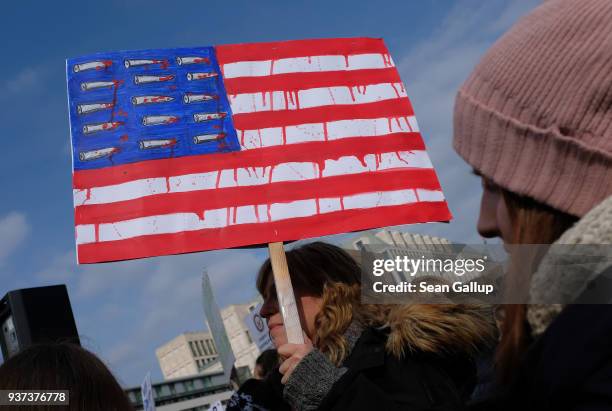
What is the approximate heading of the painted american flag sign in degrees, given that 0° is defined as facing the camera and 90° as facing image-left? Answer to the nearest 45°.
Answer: approximately 0°

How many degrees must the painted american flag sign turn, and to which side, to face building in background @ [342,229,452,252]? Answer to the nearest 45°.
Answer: approximately 135° to its left

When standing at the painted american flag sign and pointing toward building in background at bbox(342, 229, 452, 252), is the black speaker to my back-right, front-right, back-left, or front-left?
front-left

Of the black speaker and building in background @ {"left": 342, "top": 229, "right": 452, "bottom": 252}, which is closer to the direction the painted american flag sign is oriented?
the black speaker
